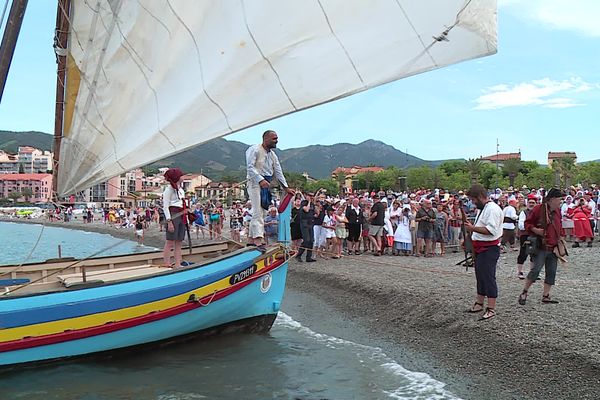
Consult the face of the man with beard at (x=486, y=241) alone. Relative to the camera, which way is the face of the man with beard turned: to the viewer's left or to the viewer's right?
to the viewer's left

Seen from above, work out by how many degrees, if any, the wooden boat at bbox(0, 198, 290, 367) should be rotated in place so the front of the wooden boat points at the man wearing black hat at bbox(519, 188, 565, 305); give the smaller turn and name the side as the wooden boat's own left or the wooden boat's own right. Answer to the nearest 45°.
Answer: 0° — it already faces them

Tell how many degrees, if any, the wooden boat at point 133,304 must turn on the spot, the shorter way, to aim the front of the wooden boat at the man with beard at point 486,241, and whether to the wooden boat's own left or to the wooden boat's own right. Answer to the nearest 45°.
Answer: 0° — it already faces them

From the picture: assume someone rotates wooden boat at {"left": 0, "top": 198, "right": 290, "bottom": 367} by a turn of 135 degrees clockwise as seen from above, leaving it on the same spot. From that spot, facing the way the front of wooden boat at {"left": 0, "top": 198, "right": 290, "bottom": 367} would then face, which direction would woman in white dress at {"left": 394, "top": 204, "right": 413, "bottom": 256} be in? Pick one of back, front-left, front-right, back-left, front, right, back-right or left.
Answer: back

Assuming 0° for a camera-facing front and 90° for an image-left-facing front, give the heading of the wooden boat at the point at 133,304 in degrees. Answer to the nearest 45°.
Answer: approximately 270°
